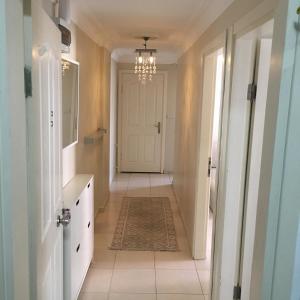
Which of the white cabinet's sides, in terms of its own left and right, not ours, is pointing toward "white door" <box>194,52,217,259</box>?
front

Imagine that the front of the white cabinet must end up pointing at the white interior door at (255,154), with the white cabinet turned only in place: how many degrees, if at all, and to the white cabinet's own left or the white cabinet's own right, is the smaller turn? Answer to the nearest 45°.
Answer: approximately 45° to the white cabinet's own right

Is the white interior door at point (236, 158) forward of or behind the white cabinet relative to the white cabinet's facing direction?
forward

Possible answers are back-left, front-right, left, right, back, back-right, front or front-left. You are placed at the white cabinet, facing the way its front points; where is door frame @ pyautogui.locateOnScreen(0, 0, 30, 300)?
right

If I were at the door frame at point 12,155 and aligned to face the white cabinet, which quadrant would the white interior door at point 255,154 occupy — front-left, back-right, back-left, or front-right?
front-right

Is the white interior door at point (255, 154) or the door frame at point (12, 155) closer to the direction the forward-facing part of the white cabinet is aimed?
the white interior door

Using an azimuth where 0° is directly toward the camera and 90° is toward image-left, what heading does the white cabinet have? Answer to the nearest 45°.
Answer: approximately 270°

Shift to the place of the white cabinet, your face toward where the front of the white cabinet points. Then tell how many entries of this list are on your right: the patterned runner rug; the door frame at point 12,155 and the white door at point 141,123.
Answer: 1

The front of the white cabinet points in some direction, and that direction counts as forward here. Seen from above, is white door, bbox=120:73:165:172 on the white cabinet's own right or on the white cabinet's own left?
on the white cabinet's own left
